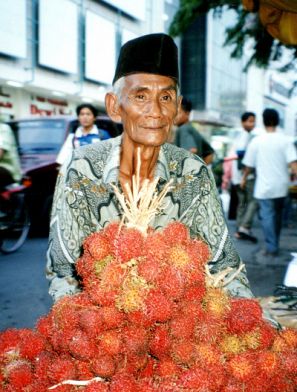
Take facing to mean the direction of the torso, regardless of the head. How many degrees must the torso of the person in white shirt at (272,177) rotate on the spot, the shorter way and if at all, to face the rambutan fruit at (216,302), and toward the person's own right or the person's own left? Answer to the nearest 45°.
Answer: approximately 180°

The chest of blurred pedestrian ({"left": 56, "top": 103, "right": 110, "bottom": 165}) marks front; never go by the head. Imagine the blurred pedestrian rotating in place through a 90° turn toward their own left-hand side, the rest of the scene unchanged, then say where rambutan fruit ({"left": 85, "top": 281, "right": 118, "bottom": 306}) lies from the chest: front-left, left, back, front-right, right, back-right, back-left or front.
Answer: right

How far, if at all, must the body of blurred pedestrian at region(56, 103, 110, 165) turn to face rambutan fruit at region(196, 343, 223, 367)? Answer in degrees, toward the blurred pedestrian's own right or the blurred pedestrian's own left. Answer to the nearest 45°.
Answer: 0° — they already face it

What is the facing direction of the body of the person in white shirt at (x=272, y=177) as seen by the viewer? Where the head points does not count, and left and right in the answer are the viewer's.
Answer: facing away from the viewer

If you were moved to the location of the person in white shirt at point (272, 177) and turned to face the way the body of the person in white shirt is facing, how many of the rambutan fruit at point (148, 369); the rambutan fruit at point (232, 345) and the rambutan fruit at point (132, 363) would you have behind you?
3

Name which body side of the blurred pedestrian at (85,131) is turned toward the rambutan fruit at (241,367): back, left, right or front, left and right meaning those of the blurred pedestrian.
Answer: front

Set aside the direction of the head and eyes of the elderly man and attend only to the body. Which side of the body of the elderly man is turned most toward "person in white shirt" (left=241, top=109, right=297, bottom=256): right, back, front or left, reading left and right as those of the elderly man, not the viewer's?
back

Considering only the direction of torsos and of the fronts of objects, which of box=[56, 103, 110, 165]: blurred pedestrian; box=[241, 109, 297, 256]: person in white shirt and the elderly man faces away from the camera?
the person in white shirt

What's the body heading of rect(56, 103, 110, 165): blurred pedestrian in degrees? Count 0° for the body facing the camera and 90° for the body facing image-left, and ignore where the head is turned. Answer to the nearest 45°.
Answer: approximately 0°

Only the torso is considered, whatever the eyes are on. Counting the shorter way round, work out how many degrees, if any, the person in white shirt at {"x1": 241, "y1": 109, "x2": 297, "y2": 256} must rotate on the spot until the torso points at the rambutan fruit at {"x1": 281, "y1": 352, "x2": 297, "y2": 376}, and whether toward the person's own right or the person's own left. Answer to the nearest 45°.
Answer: approximately 180°

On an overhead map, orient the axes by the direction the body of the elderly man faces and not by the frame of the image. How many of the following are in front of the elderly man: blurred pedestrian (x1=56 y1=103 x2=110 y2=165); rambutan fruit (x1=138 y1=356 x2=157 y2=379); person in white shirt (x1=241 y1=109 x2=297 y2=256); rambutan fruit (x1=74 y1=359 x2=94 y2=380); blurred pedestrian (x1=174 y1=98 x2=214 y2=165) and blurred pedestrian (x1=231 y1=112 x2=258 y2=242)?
2

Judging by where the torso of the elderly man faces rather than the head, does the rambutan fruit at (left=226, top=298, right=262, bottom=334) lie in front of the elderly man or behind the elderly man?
in front

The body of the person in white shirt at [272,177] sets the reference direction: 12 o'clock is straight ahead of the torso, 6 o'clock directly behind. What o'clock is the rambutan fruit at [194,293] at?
The rambutan fruit is roughly at 6 o'clock from the person in white shirt.
